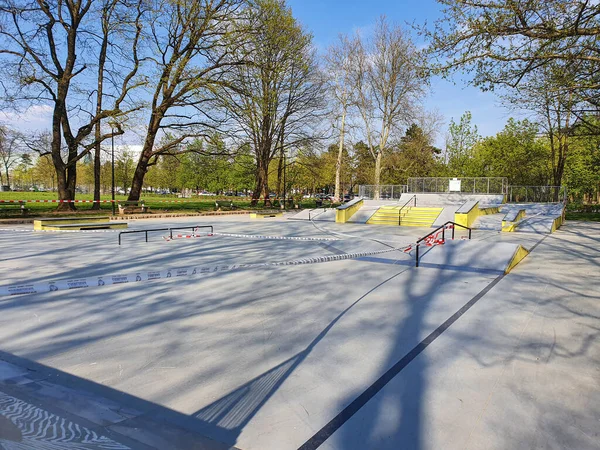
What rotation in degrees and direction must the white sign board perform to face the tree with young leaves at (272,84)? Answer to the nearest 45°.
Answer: approximately 90° to its right

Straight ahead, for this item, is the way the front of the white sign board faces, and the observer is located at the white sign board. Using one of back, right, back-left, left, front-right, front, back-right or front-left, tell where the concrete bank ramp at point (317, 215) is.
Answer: front-right

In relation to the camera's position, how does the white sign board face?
facing the viewer

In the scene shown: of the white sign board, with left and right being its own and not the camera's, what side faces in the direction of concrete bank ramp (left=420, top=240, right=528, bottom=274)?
front

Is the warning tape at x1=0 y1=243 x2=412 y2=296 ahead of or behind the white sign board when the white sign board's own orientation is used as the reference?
ahead

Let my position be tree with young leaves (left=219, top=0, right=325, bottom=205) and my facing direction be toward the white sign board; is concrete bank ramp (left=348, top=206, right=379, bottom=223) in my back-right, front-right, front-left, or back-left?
front-right

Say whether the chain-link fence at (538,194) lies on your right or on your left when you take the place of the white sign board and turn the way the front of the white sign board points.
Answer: on your left

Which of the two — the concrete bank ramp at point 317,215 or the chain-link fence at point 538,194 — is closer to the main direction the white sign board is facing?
the concrete bank ramp

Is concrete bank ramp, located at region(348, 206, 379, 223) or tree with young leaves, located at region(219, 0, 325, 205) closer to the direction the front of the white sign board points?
the concrete bank ramp

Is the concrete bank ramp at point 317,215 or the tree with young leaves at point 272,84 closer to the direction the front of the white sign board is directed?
the concrete bank ramp
